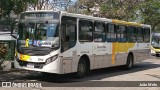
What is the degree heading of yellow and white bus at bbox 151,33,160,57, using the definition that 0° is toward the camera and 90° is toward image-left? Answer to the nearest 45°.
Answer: approximately 45°

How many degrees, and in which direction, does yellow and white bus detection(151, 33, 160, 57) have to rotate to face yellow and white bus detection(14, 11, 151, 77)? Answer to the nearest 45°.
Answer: approximately 45° to its left

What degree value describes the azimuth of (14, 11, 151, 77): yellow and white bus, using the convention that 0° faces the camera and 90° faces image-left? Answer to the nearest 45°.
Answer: approximately 45°

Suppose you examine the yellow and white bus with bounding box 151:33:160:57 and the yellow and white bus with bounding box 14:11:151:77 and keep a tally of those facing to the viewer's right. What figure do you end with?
0

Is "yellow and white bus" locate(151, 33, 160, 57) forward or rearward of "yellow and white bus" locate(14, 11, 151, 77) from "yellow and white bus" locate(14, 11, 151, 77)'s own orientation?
rearward
